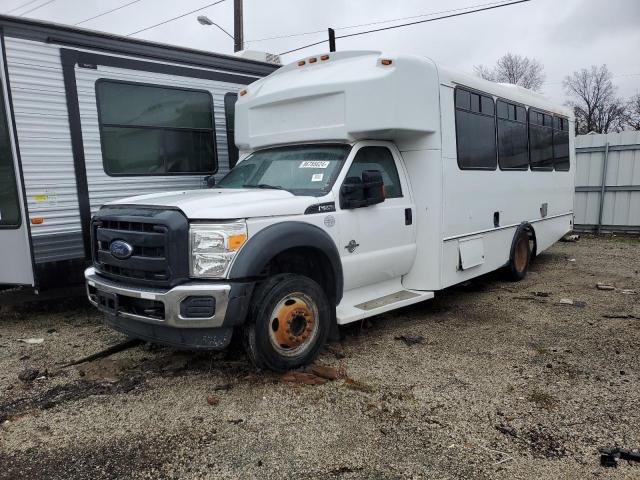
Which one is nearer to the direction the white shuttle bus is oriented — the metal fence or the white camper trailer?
the white camper trailer

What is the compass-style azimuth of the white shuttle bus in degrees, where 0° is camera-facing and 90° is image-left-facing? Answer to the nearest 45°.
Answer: approximately 45°

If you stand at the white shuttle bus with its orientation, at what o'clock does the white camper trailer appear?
The white camper trailer is roughly at 2 o'clock from the white shuttle bus.

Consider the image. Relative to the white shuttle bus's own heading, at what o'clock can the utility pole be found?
The utility pole is roughly at 4 o'clock from the white shuttle bus.

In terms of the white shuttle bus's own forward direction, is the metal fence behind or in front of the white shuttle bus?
behind
